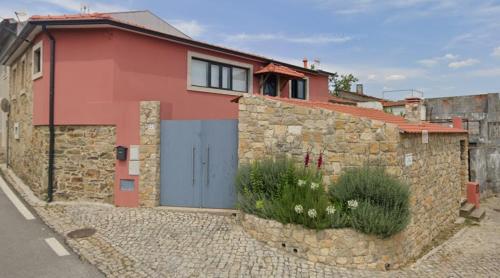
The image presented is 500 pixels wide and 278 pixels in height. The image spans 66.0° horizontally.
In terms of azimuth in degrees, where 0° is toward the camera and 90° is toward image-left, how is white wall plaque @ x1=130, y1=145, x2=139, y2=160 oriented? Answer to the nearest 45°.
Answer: approximately 0°

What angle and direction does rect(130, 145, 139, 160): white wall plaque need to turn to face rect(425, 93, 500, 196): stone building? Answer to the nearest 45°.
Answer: approximately 90° to its left

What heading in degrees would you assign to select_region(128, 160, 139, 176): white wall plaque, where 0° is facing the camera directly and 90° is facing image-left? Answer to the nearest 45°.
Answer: approximately 0°

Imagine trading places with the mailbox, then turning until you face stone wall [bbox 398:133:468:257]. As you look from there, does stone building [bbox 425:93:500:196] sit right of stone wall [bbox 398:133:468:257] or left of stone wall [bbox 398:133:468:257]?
left

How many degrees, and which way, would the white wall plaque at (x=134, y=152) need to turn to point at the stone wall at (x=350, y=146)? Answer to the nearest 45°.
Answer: approximately 45° to its left

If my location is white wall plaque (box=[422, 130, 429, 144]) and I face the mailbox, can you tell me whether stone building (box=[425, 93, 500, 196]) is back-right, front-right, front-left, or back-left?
back-right

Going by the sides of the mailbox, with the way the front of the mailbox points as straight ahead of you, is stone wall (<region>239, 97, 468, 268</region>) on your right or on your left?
on your left

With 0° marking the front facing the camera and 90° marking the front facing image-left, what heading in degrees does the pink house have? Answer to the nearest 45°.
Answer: approximately 315°

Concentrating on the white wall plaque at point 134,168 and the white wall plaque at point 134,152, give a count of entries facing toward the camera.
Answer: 2
